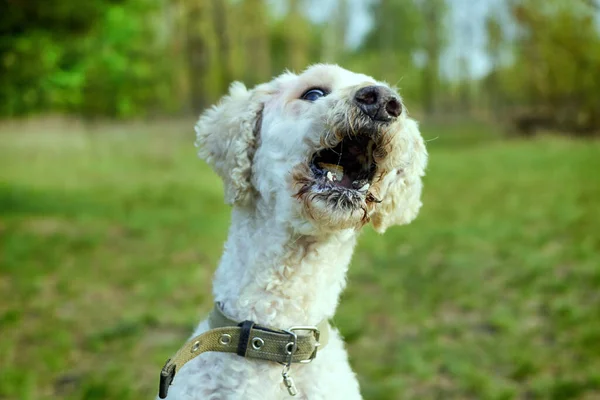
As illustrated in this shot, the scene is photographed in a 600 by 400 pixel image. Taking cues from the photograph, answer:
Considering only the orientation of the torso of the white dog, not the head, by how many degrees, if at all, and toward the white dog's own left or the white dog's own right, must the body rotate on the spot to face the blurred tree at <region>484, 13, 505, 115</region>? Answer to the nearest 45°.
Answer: approximately 135° to the white dog's own left

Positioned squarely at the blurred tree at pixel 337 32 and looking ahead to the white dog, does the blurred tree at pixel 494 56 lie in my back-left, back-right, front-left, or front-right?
front-left

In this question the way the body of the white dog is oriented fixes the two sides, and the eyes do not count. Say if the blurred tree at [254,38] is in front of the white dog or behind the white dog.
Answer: behind

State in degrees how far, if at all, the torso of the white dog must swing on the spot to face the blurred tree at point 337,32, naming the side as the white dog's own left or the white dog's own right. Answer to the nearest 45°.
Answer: approximately 135° to the white dog's own left

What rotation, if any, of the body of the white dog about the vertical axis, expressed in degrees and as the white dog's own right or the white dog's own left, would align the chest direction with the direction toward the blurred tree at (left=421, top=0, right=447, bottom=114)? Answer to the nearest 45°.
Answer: approximately 135° to the white dog's own left

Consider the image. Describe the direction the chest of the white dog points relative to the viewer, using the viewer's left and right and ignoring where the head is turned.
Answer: facing the viewer and to the right of the viewer

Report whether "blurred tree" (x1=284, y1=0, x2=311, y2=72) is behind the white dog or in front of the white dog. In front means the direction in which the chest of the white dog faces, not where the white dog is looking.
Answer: behind

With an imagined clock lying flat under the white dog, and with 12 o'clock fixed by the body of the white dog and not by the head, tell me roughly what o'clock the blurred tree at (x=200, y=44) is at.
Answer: The blurred tree is roughly at 7 o'clock from the white dog.
